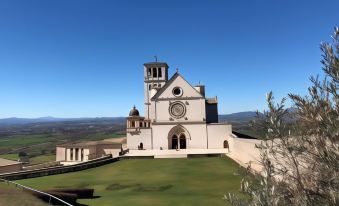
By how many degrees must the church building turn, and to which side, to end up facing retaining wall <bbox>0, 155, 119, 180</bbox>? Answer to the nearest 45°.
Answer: approximately 45° to its right

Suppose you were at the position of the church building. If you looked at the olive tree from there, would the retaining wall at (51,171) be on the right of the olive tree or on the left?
right

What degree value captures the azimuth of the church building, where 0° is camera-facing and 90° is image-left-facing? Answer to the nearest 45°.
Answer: approximately 0°

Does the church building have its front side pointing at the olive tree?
yes
